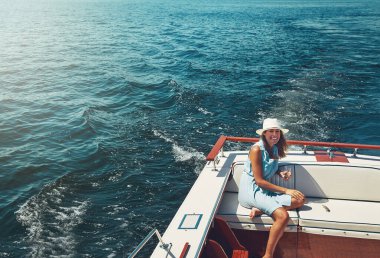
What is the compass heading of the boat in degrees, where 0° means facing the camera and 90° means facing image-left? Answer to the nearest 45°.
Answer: approximately 0°
